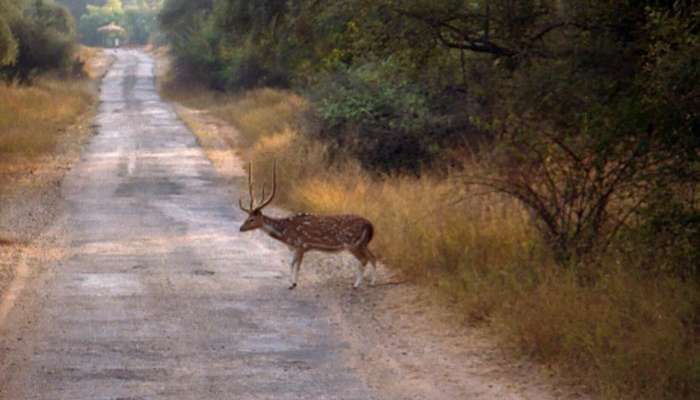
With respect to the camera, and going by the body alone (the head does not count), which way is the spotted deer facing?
to the viewer's left

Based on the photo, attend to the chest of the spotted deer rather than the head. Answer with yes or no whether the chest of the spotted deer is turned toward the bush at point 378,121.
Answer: no
